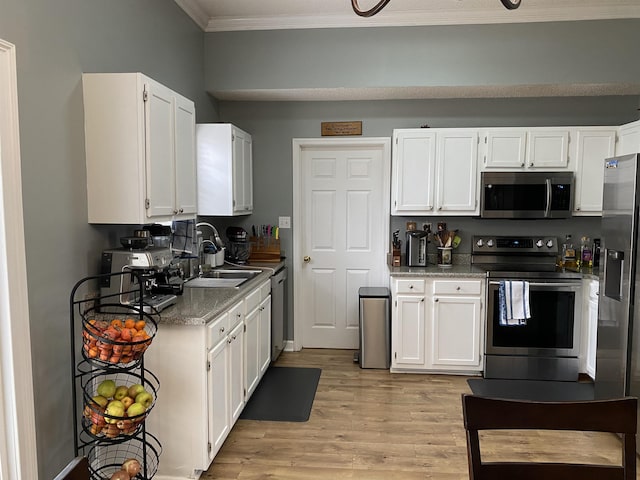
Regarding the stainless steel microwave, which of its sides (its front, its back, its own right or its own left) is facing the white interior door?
right

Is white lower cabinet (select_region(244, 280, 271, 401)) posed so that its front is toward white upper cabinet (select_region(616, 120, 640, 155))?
yes

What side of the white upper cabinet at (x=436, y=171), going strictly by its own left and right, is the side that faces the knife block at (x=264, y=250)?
right

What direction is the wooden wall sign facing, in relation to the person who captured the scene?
facing the viewer

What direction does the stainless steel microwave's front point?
toward the camera

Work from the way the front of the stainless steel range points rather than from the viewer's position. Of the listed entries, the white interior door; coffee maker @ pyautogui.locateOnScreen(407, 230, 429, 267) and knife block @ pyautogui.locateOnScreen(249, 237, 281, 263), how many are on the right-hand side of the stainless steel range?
3

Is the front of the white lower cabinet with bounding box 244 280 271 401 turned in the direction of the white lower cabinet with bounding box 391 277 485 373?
yes

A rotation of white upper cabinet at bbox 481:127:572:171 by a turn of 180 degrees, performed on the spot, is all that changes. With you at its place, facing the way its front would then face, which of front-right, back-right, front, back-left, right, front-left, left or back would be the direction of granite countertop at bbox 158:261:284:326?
back-left

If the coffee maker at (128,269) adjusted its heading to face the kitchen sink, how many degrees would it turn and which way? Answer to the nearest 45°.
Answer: approximately 90° to its left

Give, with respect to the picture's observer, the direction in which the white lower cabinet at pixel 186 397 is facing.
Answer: facing to the right of the viewer

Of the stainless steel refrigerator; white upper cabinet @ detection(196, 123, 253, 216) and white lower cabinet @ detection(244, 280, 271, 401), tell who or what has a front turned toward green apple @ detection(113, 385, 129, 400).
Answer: the stainless steel refrigerator

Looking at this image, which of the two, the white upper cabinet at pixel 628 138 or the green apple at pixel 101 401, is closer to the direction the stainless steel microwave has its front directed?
the green apple

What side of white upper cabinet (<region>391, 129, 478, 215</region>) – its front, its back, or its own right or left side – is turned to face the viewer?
front

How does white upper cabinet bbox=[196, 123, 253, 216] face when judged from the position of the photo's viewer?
facing to the right of the viewer

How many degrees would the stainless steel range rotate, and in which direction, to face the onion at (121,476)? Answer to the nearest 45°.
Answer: approximately 45° to its right

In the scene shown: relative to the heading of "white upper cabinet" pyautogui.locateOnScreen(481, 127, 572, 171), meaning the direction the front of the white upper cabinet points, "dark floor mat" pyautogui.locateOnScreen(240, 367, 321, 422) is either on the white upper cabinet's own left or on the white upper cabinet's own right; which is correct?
on the white upper cabinet's own right

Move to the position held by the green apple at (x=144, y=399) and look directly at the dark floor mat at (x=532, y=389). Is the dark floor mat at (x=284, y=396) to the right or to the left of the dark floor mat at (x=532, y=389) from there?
left
